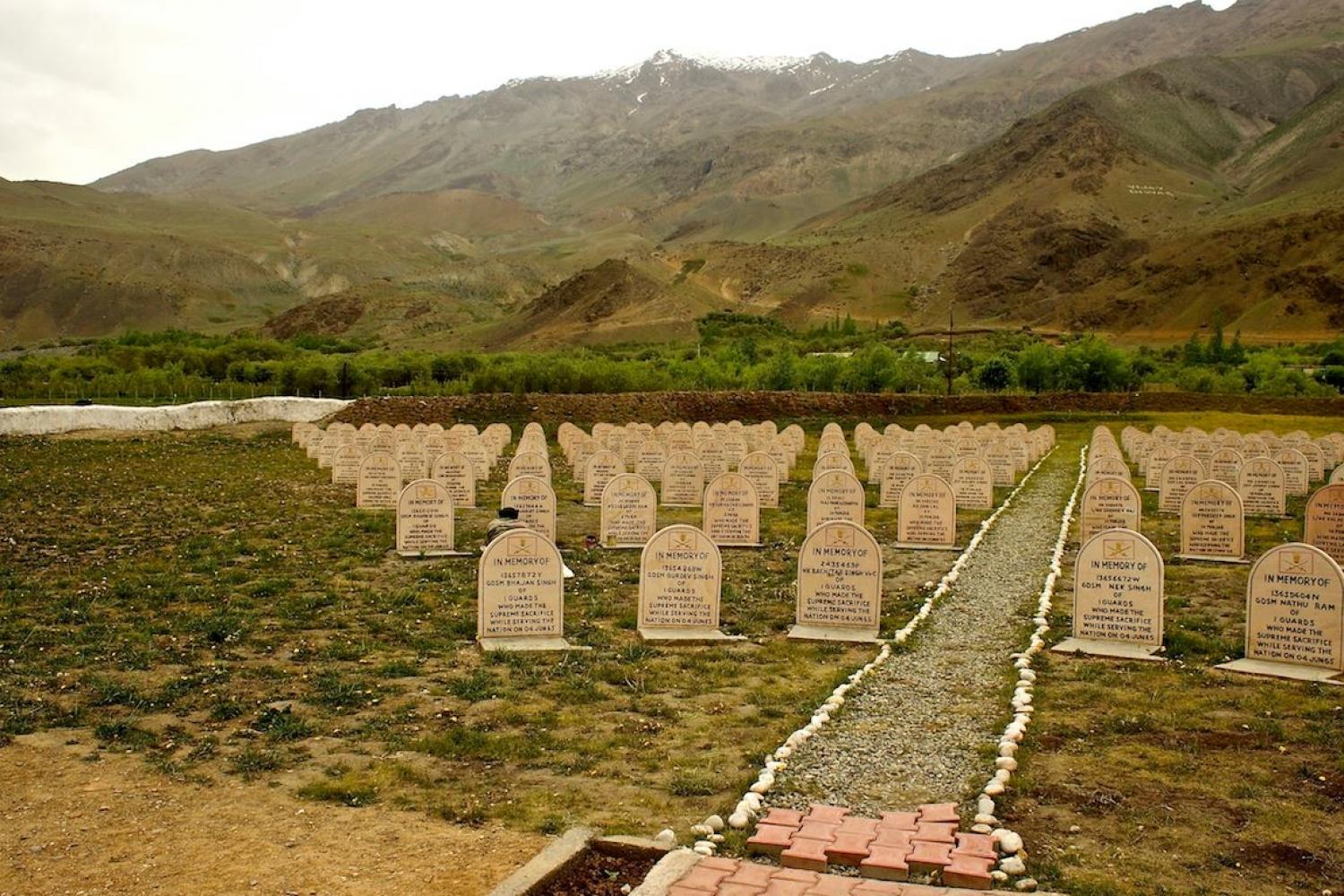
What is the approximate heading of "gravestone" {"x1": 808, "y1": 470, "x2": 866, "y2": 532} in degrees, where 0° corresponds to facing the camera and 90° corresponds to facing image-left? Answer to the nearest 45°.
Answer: approximately 0°

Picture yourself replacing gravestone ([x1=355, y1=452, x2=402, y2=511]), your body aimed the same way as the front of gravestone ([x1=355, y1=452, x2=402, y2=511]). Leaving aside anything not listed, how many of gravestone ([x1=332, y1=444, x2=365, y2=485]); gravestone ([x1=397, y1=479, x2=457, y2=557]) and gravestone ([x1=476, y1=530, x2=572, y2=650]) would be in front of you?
2

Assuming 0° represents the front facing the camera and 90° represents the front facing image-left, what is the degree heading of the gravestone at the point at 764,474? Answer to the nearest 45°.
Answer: approximately 0°

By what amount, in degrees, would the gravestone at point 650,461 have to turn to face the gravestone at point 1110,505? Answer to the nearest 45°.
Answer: approximately 45° to its left

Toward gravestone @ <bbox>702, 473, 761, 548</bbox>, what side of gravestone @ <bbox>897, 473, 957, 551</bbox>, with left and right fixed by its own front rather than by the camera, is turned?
right
